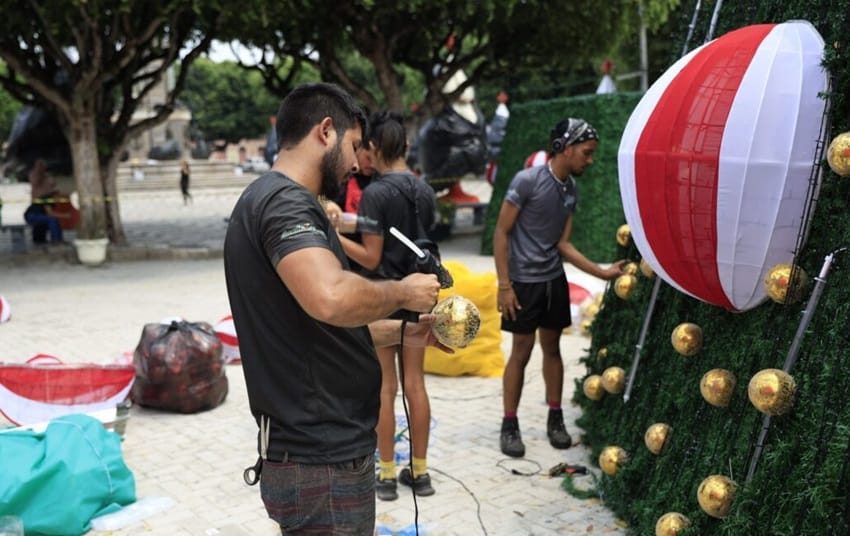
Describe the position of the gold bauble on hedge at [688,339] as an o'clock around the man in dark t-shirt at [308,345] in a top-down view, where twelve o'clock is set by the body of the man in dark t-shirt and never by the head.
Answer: The gold bauble on hedge is roughly at 11 o'clock from the man in dark t-shirt.

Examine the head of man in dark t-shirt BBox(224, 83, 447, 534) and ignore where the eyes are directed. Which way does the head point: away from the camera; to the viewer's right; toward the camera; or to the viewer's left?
to the viewer's right

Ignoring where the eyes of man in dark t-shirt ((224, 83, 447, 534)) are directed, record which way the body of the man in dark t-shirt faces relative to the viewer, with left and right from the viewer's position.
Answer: facing to the right of the viewer

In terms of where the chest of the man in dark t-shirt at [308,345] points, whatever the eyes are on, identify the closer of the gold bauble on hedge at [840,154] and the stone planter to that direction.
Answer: the gold bauble on hedge

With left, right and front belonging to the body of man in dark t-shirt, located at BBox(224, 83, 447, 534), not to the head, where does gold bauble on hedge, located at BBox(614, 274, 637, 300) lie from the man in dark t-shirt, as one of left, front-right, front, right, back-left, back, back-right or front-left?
front-left

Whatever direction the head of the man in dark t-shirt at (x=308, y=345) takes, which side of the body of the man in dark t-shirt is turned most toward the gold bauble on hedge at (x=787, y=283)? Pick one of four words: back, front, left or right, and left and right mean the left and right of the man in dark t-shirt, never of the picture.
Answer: front

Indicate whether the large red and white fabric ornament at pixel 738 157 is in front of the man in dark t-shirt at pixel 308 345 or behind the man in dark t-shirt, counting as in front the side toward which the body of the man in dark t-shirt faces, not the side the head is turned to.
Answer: in front

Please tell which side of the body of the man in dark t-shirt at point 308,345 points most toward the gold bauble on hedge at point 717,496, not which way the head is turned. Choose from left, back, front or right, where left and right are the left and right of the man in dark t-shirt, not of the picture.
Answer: front

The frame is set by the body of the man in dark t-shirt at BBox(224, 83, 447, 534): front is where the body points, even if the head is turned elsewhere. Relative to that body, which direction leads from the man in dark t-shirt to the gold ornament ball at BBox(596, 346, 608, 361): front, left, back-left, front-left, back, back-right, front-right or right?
front-left

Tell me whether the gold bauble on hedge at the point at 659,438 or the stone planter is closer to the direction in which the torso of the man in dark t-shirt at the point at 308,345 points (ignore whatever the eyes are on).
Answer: the gold bauble on hedge

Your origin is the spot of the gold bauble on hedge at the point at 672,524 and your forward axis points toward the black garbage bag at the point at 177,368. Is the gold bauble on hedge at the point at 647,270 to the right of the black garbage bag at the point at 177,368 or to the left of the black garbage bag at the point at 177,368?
right

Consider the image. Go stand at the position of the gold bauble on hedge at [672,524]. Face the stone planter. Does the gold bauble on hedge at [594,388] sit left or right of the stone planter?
right

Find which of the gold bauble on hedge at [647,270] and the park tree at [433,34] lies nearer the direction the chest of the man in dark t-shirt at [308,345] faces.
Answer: the gold bauble on hedge
